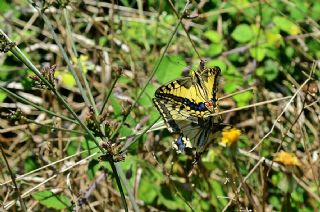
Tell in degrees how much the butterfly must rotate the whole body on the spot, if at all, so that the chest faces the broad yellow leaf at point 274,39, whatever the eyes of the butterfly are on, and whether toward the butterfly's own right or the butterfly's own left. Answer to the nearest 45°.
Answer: approximately 45° to the butterfly's own right

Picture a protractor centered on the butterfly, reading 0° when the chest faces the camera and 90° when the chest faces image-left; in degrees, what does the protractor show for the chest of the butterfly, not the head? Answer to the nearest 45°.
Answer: approximately 180°

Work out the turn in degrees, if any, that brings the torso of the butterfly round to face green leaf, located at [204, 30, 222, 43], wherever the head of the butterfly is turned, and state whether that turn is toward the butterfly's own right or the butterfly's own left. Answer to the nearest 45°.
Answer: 0° — it already faces it

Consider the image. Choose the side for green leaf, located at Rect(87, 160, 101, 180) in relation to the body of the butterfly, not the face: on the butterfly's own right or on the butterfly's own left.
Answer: on the butterfly's own left
